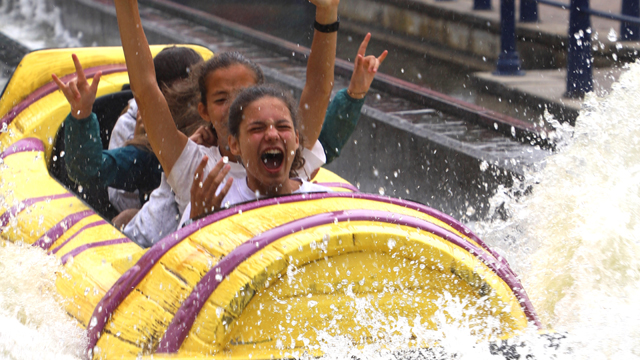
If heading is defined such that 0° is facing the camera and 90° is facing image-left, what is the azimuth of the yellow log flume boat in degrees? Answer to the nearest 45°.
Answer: approximately 315°
